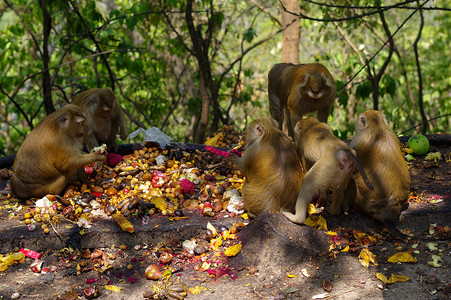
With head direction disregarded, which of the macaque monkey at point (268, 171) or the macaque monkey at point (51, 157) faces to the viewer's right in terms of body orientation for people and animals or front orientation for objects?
the macaque monkey at point (51, 157)

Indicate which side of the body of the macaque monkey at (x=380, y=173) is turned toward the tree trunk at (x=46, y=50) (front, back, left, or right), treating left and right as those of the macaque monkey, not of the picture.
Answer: front

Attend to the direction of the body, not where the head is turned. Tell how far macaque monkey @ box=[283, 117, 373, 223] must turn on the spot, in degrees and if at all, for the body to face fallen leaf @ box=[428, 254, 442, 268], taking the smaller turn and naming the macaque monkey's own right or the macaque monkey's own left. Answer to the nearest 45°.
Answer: approximately 135° to the macaque monkey's own right

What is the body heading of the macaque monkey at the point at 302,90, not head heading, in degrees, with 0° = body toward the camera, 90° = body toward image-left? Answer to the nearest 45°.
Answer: approximately 315°

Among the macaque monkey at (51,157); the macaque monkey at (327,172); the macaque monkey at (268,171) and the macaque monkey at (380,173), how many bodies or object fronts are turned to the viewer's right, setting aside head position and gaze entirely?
1

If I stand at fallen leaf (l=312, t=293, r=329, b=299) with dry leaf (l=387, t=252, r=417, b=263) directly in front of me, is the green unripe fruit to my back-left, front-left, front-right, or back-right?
front-left

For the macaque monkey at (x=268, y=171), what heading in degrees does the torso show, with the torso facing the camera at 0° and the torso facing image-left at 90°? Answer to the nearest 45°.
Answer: approximately 135°

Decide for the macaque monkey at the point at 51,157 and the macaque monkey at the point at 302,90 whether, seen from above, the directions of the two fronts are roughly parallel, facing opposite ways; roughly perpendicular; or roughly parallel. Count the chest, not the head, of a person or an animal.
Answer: roughly perpendicular

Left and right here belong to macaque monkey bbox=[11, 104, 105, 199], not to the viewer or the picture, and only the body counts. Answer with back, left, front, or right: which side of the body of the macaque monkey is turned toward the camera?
right

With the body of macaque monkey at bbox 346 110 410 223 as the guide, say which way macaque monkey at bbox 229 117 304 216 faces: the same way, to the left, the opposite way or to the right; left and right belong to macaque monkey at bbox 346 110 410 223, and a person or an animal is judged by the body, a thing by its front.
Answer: the same way

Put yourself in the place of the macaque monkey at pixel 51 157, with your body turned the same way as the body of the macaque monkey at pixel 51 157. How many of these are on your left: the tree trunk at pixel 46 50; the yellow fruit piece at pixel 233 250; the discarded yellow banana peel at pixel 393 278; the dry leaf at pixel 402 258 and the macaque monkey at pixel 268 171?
1

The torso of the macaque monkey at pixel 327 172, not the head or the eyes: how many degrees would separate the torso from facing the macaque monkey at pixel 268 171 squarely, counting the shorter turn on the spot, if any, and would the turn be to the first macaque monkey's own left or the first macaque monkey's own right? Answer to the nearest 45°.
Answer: approximately 45° to the first macaque monkey's own left

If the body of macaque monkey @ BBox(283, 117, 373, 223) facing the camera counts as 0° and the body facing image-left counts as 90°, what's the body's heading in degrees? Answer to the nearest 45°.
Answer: approximately 135°

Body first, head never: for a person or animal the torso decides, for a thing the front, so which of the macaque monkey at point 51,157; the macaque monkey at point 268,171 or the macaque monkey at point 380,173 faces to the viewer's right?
the macaque monkey at point 51,157

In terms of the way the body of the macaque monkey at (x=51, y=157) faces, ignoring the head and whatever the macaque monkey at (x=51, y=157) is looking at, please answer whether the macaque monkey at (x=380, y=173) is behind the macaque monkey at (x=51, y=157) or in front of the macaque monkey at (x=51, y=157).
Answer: in front

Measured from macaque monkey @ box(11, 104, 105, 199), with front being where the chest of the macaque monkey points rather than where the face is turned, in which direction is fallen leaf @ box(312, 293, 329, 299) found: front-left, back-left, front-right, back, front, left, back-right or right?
front-right

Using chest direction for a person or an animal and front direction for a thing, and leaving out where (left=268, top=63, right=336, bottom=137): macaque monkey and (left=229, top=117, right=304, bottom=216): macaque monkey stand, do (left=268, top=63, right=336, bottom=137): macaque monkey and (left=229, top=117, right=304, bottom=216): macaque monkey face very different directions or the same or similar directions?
very different directions
